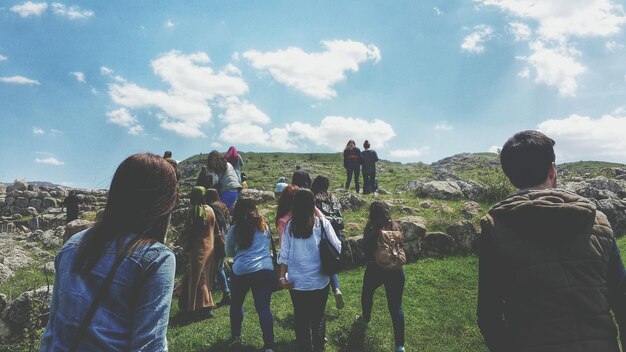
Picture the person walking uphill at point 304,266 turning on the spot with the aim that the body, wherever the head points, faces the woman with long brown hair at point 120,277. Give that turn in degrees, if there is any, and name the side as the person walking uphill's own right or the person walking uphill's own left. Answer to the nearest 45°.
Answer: approximately 180°

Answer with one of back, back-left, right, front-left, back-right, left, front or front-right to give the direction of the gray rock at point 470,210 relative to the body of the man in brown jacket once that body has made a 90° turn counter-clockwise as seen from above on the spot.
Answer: right

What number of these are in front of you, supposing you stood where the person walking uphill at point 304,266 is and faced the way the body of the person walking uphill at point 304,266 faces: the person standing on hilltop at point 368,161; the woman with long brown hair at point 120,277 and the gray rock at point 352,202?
2

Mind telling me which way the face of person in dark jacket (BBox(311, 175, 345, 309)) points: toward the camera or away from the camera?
away from the camera

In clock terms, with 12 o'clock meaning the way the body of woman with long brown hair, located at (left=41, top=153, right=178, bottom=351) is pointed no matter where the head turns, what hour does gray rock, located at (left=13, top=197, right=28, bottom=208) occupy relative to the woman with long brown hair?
The gray rock is roughly at 10 o'clock from the woman with long brown hair.

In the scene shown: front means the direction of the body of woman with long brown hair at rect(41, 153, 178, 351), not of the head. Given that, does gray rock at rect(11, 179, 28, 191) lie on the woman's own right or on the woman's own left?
on the woman's own left

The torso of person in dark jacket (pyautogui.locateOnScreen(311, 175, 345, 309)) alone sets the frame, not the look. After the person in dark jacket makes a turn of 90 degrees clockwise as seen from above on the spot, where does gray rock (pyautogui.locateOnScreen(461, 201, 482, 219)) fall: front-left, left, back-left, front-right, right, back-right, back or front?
front-left

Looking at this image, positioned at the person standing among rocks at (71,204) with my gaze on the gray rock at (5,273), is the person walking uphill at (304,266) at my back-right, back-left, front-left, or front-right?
front-left

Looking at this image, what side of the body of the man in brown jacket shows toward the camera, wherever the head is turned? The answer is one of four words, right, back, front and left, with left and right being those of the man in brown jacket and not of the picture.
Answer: back

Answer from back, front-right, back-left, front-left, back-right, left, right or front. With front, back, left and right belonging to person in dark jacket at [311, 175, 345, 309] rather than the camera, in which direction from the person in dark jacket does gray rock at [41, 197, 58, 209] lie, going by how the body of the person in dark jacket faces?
front-left

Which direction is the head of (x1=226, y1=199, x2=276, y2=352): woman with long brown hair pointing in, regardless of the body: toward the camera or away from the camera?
away from the camera

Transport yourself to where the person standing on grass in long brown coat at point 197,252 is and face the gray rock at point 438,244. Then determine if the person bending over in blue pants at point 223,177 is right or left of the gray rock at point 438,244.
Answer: left

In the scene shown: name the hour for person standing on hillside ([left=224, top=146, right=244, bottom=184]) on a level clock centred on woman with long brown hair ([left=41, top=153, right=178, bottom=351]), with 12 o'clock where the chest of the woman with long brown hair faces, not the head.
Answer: The person standing on hillside is roughly at 11 o'clock from the woman with long brown hair.

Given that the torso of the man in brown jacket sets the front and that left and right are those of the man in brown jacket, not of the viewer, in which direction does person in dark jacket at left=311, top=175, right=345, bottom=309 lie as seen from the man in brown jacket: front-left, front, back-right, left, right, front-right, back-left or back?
front-left

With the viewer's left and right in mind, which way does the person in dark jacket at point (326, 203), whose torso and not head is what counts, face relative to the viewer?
facing away from the viewer

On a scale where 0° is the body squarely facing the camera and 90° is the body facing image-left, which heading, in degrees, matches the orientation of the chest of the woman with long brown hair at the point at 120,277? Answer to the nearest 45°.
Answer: approximately 225°
